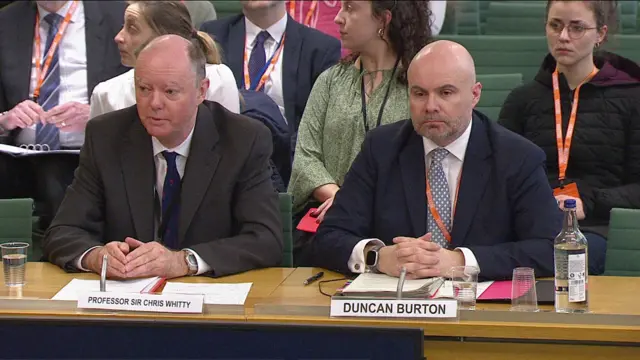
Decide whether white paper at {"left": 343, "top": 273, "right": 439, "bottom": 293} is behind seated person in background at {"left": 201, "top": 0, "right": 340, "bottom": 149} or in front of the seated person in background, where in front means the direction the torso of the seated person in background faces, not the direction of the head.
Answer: in front

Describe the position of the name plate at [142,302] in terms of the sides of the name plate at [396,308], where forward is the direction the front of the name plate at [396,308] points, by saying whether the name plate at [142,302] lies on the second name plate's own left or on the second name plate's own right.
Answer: on the second name plate's own right

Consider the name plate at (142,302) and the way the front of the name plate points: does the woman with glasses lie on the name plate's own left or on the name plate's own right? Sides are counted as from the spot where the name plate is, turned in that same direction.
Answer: on the name plate's own left

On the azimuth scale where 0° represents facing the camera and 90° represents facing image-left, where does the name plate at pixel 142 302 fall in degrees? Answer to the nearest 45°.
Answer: approximately 0°

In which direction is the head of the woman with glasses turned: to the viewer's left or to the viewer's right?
to the viewer's left

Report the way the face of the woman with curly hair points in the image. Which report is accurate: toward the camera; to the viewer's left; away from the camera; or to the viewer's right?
to the viewer's left

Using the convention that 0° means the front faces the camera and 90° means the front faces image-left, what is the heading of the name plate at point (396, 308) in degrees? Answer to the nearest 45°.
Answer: approximately 0°
